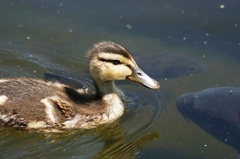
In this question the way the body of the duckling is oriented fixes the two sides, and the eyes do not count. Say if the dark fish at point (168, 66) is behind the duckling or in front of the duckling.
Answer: in front

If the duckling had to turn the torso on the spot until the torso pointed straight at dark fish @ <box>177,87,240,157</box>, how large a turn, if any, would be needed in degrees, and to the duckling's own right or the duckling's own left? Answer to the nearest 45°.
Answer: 0° — it already faces it

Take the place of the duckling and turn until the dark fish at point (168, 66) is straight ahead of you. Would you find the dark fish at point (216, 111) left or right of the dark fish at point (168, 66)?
right

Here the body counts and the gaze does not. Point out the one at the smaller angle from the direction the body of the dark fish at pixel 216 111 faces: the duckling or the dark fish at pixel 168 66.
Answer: the duckling

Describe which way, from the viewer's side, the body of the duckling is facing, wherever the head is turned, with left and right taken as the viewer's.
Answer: facing to the right of the viewer

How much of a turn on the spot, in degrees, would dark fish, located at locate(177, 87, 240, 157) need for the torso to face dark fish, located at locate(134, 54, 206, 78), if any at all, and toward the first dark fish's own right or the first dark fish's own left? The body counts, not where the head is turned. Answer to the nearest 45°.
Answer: approximately 45° to the first dark fish's own right

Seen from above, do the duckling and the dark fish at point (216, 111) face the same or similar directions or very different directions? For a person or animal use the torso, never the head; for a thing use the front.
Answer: very different directions

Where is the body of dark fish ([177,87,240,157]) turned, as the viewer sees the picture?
to the viewer's left

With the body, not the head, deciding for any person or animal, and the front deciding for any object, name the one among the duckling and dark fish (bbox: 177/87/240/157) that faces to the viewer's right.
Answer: the duckling
